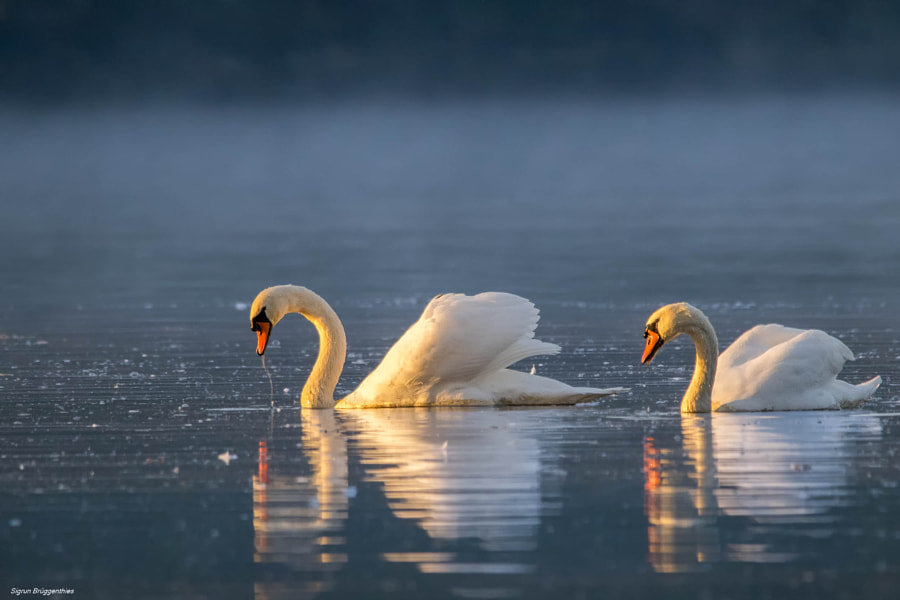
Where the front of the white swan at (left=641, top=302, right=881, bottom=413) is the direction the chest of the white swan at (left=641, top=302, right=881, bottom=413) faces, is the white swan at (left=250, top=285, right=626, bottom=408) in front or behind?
in front

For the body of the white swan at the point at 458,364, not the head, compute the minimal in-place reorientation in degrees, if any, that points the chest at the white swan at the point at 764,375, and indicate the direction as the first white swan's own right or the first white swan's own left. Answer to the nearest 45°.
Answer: approximately 180°

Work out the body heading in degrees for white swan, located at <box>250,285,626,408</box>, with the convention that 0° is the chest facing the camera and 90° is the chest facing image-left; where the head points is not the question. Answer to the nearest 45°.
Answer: approximately 90°

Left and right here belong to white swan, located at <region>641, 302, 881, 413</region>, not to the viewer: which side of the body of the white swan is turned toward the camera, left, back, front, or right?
left

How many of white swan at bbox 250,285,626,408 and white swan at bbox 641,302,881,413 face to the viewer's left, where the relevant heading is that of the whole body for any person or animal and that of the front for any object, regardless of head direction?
2
